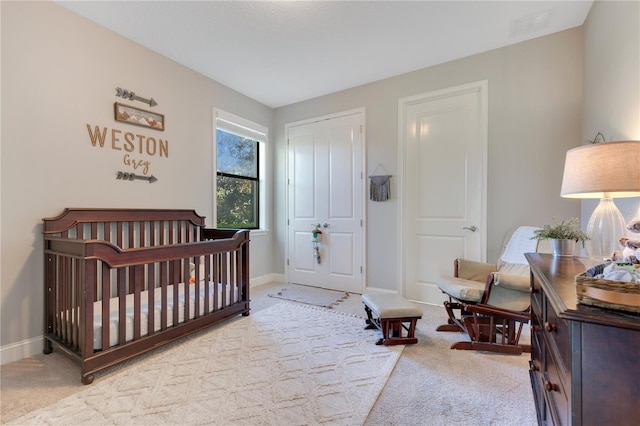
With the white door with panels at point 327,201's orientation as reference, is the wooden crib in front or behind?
in front

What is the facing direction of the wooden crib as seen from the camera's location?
facing the viewer and to the right of the viewer

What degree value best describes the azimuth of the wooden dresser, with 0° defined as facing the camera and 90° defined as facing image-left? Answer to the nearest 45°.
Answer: approximately 90°

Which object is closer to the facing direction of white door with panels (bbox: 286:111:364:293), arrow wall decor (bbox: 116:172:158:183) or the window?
the arrow wall decor

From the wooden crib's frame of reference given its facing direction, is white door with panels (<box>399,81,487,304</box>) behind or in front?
in front

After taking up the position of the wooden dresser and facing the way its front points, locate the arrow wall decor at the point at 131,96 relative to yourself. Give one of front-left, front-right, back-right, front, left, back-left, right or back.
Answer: front

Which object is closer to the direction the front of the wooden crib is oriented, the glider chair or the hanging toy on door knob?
the glider chair

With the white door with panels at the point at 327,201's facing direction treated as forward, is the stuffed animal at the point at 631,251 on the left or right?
on its left

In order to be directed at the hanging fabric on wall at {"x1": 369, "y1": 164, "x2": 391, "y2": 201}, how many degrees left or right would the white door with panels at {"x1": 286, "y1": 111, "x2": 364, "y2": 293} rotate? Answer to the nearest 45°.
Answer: approximately 90° to its left

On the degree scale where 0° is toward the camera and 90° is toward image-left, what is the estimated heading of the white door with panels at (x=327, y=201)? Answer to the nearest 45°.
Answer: approximately 45°

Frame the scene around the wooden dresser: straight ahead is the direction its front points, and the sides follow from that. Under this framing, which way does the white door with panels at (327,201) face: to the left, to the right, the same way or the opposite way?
to the left

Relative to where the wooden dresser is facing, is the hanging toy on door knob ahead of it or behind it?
ahead

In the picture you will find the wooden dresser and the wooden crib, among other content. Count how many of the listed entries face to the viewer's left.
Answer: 1

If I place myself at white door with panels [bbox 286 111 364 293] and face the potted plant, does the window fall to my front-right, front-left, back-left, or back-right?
back-right
